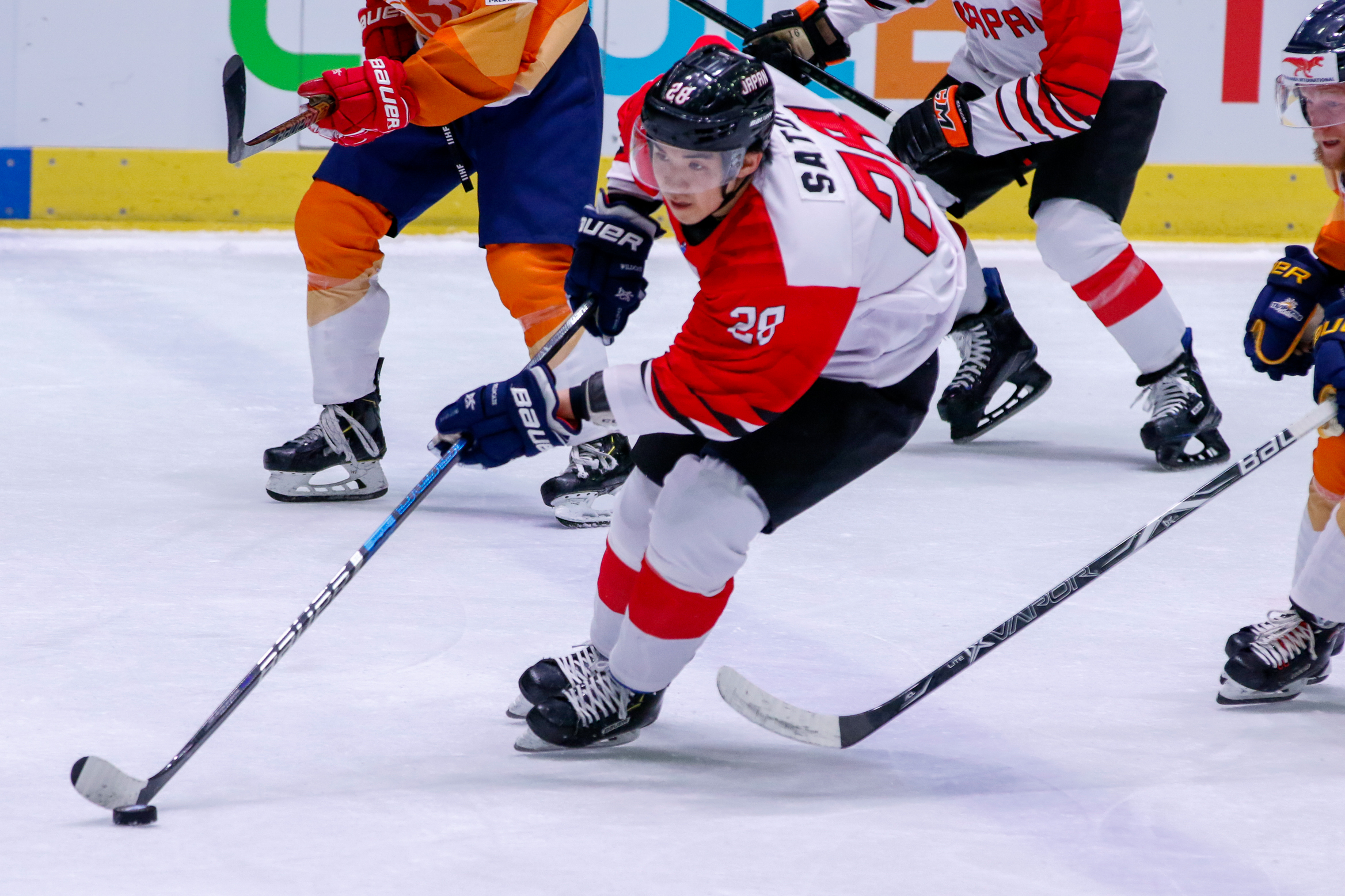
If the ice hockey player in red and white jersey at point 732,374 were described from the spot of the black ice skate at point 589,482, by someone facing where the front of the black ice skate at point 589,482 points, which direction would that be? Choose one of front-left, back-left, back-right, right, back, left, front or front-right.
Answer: front-left

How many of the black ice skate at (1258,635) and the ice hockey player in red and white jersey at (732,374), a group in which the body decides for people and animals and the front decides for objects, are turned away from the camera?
0

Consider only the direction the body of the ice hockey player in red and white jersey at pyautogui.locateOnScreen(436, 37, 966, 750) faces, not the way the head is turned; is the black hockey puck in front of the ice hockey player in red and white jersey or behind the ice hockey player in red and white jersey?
in front

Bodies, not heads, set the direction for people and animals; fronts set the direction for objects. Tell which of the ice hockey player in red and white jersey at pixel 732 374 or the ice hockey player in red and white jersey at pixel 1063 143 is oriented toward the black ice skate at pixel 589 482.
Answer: the ice hockey player in red and white jersey at pixel 1063 143

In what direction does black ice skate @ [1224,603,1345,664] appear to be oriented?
to the viewer's left

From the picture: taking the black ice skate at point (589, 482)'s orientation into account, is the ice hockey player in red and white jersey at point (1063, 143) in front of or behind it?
behind

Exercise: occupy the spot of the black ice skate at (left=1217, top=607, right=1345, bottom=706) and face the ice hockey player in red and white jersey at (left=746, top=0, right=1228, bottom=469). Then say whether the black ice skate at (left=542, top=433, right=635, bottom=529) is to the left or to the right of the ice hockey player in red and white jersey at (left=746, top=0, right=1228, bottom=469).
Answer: left

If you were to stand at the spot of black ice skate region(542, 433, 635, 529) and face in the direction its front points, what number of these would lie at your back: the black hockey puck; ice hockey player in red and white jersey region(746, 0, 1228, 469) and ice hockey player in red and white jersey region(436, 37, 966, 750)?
1

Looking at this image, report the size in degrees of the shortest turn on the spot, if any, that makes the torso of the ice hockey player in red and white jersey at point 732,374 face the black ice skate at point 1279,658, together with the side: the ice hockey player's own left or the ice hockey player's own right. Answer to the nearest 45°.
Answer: approximately 135° to the ice hockey player's own left

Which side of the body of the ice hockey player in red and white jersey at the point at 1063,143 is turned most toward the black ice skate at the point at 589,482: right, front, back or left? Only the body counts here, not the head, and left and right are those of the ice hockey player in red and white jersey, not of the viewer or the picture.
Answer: front
